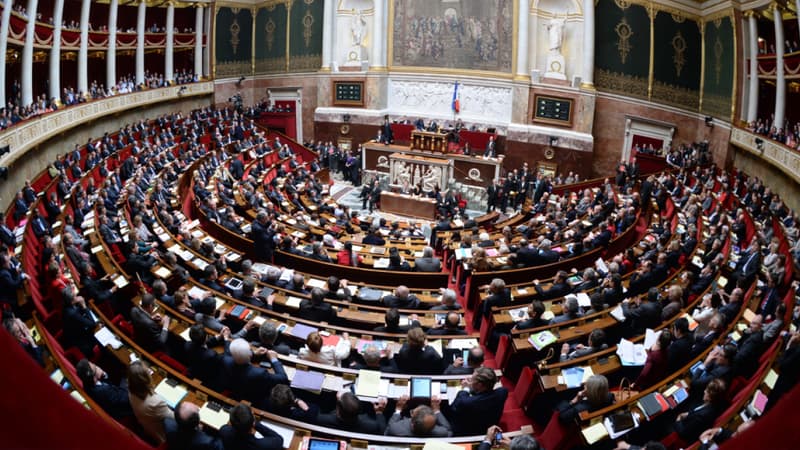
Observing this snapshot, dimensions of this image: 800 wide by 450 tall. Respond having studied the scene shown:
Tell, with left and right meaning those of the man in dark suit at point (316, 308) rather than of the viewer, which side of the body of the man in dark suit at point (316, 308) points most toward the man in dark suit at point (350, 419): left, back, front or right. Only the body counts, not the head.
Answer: back

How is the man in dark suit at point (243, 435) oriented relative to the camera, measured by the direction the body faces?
away from the camera

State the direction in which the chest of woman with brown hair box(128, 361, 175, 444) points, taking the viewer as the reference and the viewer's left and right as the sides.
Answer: facing away from the viewer and to the right of the viewer

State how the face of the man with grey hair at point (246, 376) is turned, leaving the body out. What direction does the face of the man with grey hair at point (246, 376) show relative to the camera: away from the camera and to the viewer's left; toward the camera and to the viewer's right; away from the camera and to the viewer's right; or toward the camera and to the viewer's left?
away from the camera and to the viewer's right

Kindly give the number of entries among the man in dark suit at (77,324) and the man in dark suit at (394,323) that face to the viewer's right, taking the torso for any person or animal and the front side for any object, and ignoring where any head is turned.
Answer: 1

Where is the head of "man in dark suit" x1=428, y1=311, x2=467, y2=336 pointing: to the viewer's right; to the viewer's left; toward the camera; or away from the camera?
away from the camera

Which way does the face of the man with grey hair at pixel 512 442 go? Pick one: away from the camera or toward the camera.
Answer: away from the camera

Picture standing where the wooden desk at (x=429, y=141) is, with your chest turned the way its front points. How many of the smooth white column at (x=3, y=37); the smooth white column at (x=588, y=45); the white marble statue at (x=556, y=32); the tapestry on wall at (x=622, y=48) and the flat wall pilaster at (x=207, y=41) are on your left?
3

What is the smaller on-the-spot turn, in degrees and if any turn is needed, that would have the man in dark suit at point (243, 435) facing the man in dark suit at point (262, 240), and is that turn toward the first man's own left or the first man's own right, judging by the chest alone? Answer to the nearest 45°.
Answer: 0° — they already face them

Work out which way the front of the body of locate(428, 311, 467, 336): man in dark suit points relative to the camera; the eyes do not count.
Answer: away from the camera

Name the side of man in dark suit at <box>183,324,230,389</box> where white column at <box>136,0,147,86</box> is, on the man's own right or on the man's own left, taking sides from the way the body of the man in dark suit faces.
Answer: on the man's own left

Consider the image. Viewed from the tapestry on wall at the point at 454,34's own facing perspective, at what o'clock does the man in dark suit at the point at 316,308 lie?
The man in dark suit is roughly at 12 o'clock from the tapestry on wall.

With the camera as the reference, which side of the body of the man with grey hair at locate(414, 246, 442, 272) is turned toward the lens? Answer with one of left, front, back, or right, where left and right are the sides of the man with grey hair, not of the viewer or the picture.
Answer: back

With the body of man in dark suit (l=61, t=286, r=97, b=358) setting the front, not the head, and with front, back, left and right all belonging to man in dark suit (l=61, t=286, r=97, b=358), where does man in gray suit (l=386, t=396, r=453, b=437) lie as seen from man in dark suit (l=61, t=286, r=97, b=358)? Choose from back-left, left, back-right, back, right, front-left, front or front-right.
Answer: front-right

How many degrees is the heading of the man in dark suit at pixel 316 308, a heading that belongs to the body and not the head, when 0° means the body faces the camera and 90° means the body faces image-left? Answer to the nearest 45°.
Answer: approximately 180°

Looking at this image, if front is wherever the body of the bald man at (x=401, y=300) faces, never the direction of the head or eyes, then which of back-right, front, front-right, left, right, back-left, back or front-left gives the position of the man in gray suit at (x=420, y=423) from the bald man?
back

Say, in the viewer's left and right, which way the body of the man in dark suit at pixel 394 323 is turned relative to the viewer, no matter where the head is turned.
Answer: facing away from the viewer

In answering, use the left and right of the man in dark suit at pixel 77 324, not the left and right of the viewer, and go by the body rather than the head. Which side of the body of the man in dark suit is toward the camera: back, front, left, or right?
right
